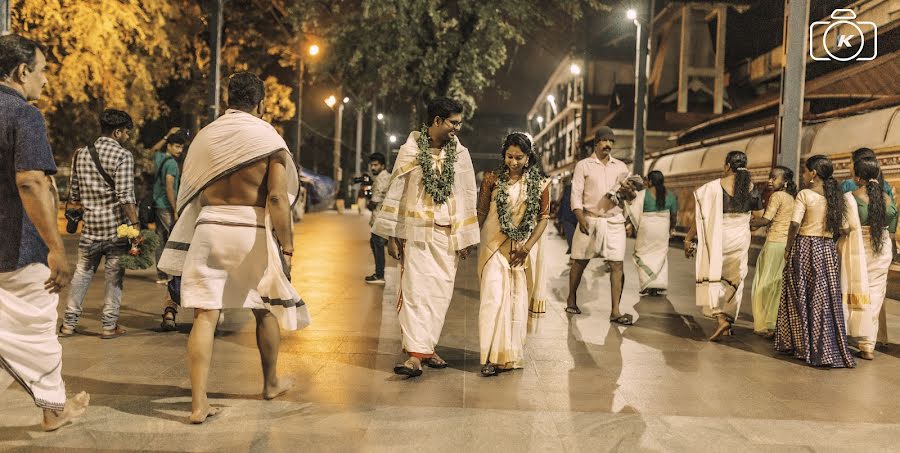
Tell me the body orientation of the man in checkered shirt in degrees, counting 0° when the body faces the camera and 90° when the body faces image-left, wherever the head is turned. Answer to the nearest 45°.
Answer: approximately 225°

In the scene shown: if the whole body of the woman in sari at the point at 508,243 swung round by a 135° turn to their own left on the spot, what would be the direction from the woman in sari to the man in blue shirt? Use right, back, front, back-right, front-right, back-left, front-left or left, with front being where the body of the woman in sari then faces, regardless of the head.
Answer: back

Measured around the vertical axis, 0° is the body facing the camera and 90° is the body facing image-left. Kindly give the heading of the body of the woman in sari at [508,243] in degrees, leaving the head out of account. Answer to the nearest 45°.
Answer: approximately 0°

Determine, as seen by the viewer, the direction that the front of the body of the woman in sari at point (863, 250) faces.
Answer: away from the camera

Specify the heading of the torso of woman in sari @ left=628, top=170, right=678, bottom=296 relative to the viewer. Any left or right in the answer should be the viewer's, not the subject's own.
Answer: facing away from the viewer

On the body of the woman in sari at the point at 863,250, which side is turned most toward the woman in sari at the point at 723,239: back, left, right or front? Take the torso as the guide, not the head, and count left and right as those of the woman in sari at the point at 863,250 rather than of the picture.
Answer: left

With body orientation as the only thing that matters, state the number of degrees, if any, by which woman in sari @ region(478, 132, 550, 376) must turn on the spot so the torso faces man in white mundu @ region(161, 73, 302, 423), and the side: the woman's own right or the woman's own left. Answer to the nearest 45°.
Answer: approximately 45° to the woman's own right

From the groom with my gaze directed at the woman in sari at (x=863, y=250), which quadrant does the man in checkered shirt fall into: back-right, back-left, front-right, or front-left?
back-left
